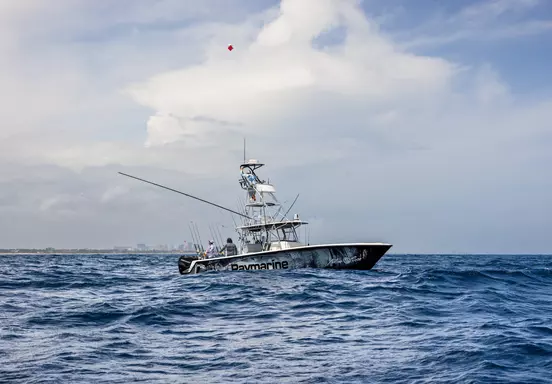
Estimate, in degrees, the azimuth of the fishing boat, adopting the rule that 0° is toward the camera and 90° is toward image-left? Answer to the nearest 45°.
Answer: approximately 270°
